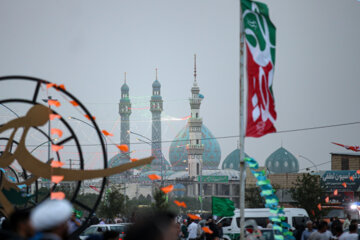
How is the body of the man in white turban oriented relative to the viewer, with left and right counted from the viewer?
facing away from the viewer and to the right of the viewer

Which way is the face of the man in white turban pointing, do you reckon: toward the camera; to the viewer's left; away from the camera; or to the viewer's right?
away from the camera

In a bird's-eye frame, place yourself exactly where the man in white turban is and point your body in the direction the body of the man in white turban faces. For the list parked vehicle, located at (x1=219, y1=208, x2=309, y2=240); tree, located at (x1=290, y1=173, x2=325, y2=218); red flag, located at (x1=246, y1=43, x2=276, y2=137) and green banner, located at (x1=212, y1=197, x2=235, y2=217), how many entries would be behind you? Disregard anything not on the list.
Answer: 0

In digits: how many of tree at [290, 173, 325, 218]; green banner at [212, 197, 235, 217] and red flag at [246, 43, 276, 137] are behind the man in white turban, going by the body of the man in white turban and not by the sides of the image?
0

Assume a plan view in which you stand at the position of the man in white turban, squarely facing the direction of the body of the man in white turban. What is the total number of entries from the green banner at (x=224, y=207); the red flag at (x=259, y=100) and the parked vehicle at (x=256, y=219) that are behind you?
0

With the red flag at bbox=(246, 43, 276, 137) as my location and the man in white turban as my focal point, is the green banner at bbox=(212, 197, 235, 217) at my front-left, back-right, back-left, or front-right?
back-right

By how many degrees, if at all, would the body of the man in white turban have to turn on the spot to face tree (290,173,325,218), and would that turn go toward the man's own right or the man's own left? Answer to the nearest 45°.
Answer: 0° — they already face it

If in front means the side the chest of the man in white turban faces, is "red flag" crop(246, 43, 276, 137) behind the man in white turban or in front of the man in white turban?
in front

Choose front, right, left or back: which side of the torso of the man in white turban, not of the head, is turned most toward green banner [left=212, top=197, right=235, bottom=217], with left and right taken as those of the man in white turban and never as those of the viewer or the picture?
front

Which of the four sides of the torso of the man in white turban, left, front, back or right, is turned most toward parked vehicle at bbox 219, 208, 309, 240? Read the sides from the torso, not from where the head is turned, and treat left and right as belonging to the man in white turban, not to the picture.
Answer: front
